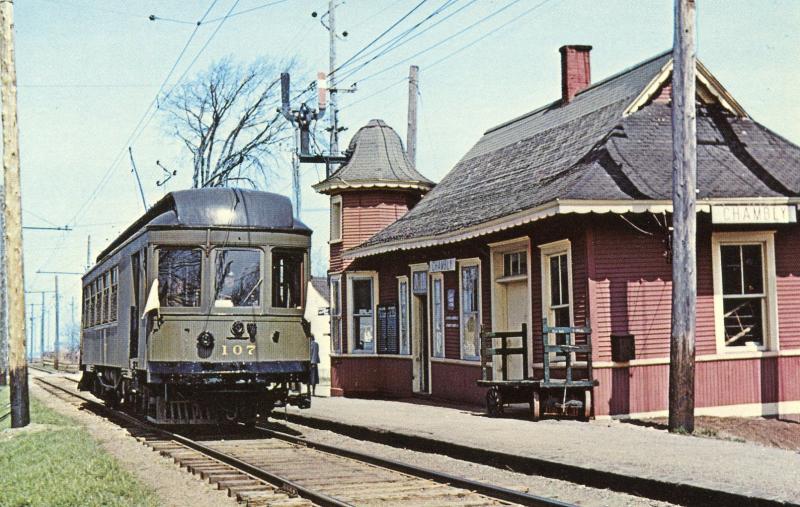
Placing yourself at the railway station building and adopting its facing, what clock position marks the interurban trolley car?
The interurban trolley car is roughly at 1 o'clock from the railway station building.

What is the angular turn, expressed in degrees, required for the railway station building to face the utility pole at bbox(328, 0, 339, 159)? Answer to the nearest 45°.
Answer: approximately 90° to its right

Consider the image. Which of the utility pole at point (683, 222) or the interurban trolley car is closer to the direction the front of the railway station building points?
the interurban trolley car

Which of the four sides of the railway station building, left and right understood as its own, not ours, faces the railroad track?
front

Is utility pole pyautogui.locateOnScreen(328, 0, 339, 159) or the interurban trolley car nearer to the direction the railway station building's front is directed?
the interurban trolley car

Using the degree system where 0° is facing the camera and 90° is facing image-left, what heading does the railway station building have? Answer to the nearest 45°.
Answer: approximately 45°

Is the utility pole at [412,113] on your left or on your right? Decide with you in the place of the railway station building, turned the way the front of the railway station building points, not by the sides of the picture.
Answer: on your right

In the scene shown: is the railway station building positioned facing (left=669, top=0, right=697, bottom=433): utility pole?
no
